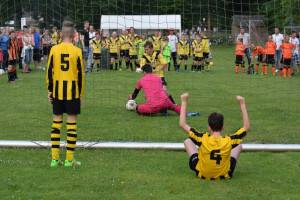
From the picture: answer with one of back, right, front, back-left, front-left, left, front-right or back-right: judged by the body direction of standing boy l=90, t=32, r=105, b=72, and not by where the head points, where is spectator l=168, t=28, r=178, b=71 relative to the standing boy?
back-left

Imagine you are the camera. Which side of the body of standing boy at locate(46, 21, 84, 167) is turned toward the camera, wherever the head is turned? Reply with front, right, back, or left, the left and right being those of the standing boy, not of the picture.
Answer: back

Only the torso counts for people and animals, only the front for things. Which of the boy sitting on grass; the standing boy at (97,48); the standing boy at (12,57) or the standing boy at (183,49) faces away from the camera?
the boy sitting on grass

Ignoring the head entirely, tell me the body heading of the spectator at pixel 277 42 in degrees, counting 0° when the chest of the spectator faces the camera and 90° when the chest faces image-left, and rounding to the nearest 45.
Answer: approximately 0°

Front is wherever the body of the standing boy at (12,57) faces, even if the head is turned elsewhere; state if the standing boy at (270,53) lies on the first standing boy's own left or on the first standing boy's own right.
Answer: on the first standing boy's own left

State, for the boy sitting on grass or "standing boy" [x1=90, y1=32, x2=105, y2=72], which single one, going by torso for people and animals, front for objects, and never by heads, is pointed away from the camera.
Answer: the boy sitting on grass

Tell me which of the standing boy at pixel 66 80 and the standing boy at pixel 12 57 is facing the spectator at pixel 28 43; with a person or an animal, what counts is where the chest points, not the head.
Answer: the standing boy at pixel 66 80

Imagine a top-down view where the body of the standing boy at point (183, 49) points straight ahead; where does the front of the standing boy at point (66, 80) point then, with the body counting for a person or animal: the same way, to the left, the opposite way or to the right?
the opposite way

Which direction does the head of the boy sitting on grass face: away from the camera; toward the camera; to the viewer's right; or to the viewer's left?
away from the camera

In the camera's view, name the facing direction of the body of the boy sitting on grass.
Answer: away from the camera

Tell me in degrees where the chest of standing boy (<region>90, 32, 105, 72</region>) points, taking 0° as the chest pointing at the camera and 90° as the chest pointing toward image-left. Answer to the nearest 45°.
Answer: approximately 0°
